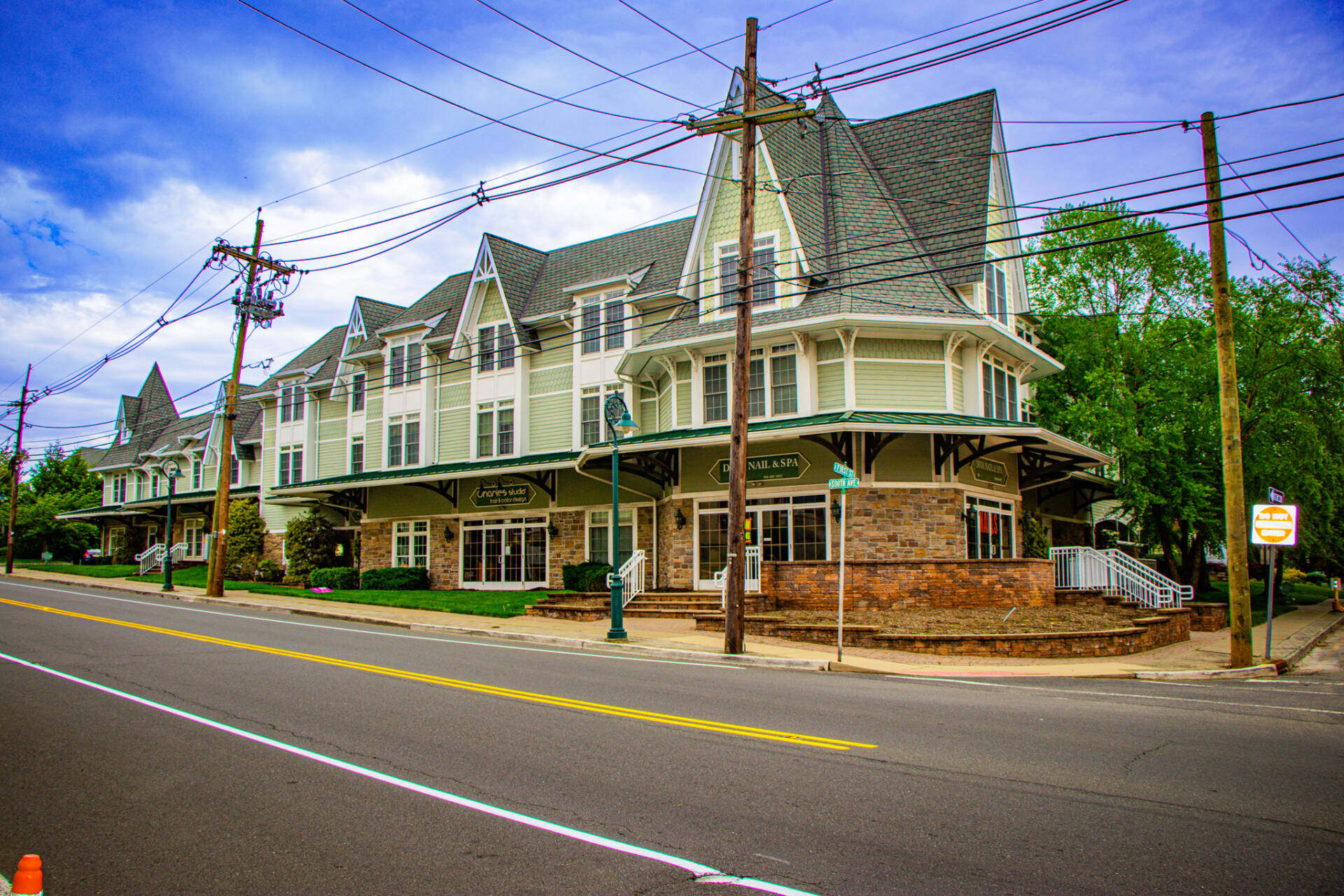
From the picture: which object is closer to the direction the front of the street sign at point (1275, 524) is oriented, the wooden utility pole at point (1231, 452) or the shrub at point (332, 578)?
the wooden utility pole

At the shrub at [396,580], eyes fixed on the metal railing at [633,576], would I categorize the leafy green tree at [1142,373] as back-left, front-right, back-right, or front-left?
front-left

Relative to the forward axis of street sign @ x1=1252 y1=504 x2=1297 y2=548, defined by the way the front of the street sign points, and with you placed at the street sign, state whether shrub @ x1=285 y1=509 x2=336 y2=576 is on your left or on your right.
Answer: on your right

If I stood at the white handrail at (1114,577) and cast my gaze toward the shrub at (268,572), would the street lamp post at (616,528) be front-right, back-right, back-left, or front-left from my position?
front-left

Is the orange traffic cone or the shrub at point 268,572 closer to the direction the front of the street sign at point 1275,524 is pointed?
the orange traffic cone

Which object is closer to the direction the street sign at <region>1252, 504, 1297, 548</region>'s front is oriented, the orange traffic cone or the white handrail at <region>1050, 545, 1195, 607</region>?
the orange traffic cone

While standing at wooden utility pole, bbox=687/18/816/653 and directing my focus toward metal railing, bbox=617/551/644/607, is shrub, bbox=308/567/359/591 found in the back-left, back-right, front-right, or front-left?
front-left

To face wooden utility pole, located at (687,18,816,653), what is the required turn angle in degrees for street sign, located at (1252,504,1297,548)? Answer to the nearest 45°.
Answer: approximately 45° to its right

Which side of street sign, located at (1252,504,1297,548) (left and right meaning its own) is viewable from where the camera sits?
front

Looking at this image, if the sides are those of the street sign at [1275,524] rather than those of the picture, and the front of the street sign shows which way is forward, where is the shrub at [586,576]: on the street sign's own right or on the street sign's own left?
on the street sign's own right

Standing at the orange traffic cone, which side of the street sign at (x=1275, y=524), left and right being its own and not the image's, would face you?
front
